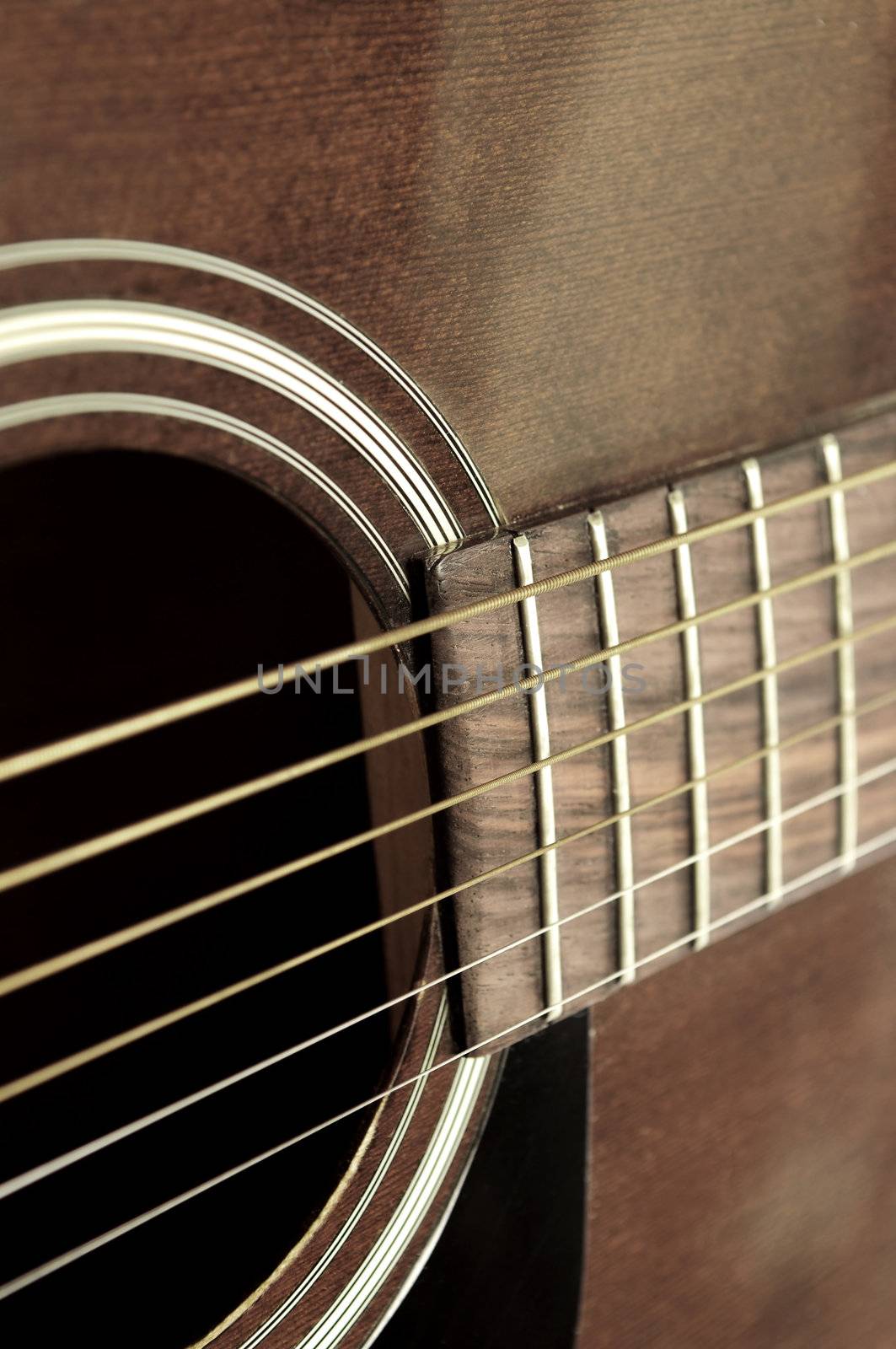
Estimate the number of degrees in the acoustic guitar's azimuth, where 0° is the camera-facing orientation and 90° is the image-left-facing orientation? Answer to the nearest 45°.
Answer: approximately 315°
